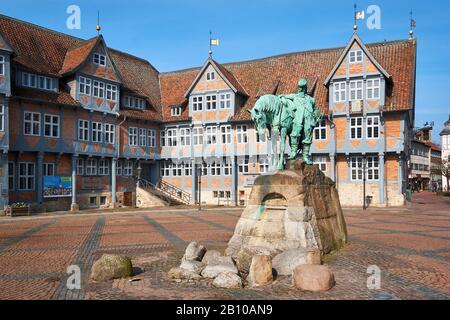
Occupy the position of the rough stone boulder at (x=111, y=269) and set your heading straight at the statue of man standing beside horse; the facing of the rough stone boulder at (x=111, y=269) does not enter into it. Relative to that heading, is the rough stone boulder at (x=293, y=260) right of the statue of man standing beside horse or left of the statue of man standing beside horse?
right

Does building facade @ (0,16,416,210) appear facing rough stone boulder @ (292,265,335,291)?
yes

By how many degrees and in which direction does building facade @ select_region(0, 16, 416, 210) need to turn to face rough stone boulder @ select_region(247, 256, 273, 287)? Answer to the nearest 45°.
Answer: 0° — it already faces it

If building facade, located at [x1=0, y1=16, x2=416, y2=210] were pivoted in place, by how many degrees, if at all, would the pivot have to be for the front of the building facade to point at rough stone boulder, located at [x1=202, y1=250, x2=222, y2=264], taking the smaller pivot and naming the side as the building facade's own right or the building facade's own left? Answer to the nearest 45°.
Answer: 0° — it already faces it

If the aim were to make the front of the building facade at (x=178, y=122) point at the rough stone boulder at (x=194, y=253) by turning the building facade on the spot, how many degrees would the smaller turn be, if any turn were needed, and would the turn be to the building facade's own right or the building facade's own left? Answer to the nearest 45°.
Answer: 0° — it already faces it

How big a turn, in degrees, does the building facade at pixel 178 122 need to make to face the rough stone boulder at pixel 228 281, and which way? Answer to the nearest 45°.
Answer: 0° — it already faces it

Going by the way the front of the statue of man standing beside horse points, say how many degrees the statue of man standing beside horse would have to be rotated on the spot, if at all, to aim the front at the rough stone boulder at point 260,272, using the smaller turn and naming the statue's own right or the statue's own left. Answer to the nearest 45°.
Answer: approximately 45° to the statue's own left

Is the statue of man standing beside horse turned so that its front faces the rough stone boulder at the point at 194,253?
yes
